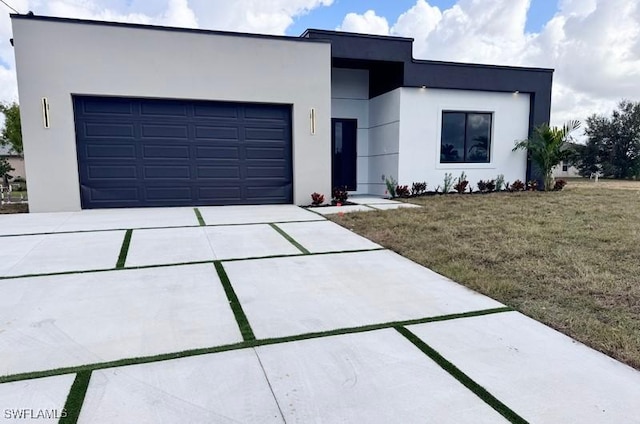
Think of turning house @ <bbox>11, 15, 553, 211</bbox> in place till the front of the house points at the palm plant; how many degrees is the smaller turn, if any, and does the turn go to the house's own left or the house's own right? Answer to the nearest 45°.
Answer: approximately 90° to the house's own left

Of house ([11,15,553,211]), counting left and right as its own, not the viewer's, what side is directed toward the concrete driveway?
front

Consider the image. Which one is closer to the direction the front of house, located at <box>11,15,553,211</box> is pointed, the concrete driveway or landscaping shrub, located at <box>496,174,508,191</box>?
the concrete driveway

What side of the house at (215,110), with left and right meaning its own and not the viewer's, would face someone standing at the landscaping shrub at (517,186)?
left

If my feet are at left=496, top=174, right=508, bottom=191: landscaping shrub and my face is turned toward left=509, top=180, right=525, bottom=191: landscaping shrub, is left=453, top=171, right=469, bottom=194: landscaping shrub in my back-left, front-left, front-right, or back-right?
back-right

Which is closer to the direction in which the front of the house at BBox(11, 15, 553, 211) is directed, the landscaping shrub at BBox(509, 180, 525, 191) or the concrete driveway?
the concrete driveway

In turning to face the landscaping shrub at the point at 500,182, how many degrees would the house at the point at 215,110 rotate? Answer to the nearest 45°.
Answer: approximately 90° to its left

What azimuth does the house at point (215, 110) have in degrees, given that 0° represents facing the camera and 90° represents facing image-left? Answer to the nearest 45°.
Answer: approximately 0°

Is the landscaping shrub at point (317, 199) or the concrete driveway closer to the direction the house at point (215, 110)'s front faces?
the concrete driveway
